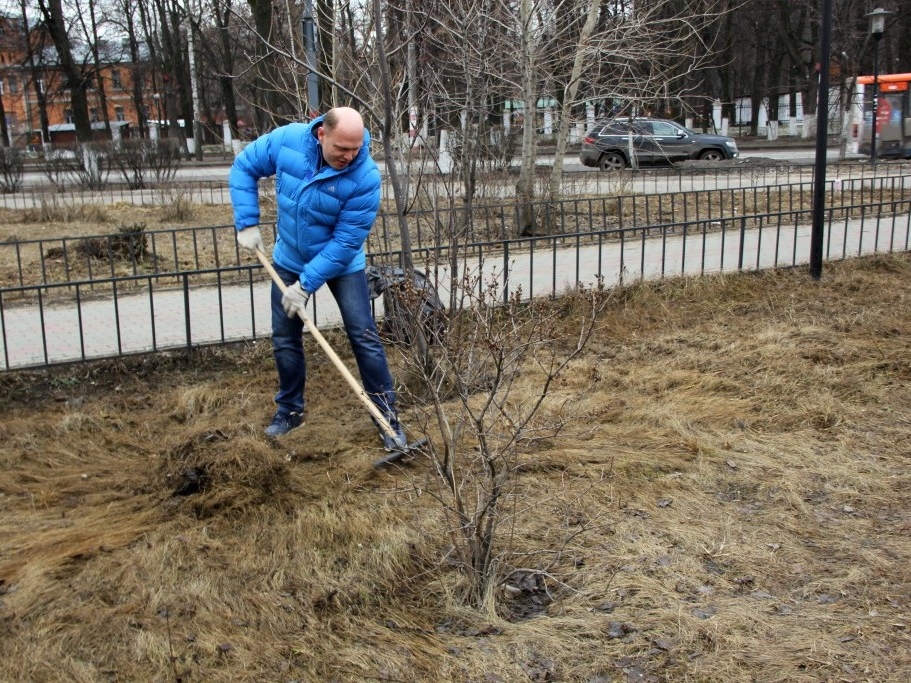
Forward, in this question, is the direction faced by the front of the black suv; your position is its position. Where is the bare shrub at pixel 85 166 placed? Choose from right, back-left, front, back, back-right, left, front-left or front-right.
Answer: back-right

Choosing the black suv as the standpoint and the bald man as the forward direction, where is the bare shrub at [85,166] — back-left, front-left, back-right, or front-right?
front-right

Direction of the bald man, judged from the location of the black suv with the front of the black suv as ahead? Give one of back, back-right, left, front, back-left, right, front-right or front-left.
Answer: right

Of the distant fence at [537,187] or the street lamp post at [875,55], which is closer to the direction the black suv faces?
the street lamp post

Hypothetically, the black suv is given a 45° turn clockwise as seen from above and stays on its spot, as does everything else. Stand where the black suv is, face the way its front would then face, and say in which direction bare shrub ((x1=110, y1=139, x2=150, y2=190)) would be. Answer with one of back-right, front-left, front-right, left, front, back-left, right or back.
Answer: right

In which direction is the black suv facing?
to the viewer's right

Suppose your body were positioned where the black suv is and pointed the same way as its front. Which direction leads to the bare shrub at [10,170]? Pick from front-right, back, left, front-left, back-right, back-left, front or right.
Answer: back-right

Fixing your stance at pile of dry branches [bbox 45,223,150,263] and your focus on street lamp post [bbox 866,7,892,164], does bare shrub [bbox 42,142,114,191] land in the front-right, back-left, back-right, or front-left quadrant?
front-left

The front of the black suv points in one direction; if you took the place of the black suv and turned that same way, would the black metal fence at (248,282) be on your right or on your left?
on your right

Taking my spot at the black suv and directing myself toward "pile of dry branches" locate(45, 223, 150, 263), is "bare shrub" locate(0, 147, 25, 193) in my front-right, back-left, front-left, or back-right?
front-right

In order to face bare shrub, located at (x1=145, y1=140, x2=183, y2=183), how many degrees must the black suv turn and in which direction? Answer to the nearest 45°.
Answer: approximately 135° to its right

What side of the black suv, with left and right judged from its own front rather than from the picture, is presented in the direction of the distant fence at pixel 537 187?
right

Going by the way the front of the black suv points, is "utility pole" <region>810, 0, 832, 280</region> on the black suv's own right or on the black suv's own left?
on the black suv's own right

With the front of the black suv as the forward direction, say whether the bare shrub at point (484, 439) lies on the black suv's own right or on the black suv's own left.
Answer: on the black suv's own right
